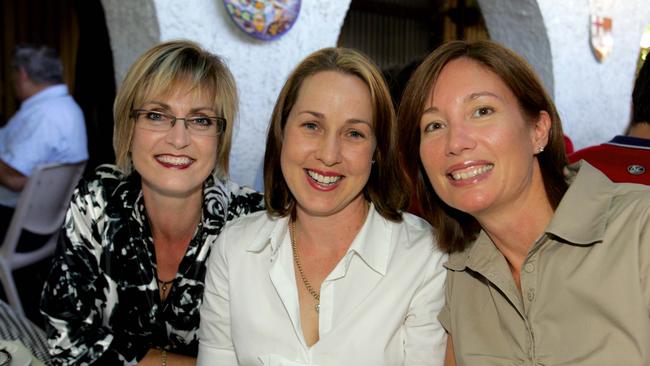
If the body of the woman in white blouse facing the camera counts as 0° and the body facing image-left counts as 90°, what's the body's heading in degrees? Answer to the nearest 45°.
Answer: approximately 0°

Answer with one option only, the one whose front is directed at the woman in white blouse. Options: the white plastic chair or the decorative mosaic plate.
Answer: the decorative mosaic plate

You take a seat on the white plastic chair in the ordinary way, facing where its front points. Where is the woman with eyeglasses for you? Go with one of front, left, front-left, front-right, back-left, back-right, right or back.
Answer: back-left

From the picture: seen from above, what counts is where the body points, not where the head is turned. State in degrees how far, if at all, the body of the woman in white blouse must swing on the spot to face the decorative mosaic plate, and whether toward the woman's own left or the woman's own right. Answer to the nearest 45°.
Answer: approximately 180°

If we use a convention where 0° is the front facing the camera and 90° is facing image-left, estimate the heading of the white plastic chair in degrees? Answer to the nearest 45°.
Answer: approximately 135°
